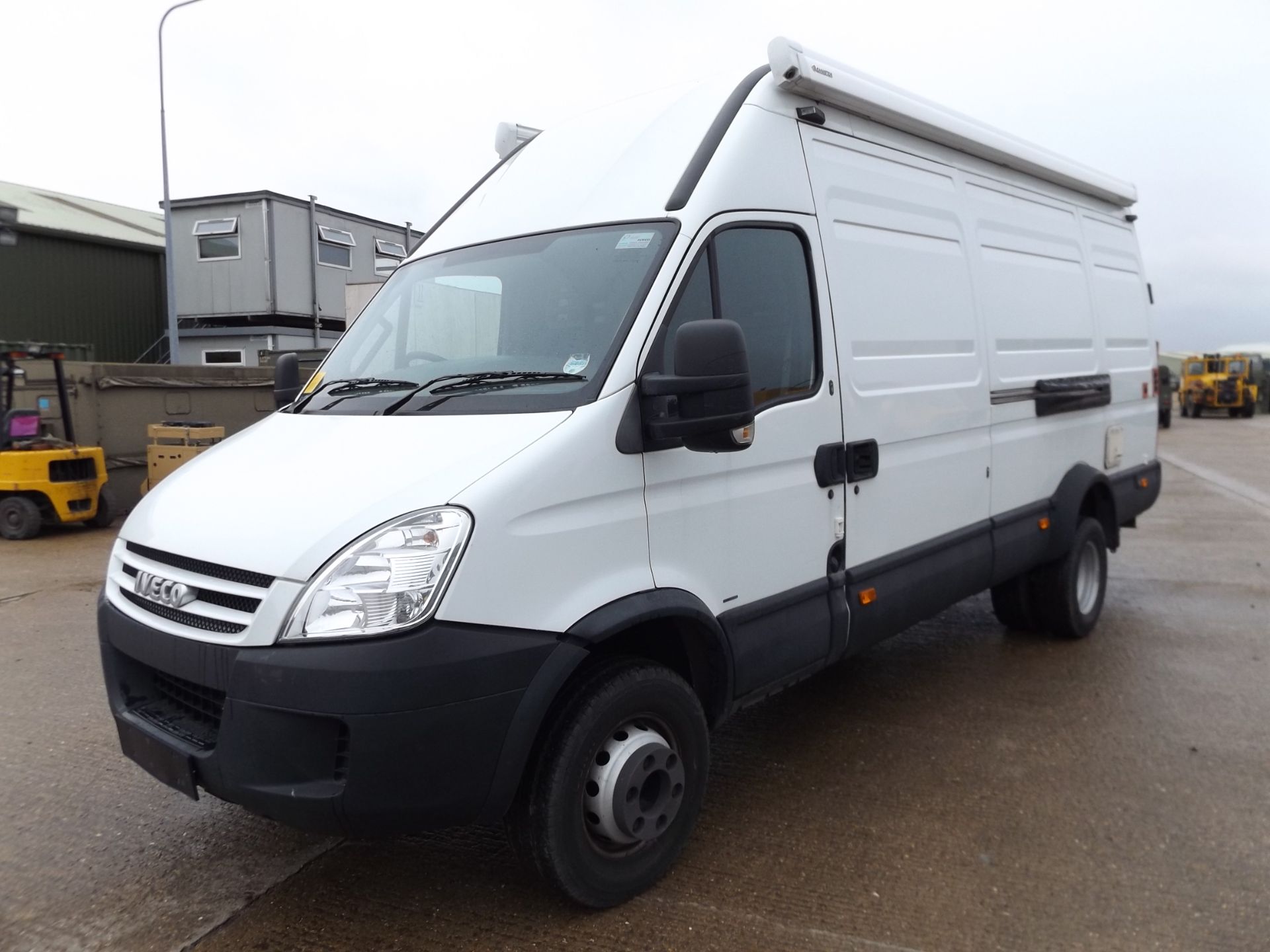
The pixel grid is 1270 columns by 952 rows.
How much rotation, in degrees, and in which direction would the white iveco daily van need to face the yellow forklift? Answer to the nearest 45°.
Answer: approximately 90° to its right

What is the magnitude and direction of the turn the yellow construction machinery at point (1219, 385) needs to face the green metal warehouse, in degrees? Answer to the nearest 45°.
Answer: approximately 45° to its right

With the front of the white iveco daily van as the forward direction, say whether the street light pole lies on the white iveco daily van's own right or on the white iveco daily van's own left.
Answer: on the white iveco daily van's own right

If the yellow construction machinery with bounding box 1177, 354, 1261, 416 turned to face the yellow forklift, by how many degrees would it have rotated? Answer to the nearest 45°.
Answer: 0° — it already faces it

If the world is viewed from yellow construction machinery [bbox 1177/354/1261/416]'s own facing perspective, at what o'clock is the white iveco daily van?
The white iveco daily van is roughly at 12 o'clock from the yellow construction machinery.

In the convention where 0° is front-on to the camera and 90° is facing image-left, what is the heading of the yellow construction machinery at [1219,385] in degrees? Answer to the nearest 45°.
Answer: approximately 0°

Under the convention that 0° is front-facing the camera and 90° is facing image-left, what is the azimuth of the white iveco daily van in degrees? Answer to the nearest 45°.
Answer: approximately 45°

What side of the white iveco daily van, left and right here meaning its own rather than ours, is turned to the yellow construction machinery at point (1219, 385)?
back

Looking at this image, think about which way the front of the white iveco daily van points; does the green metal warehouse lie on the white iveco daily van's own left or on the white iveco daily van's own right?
on the white iveco daily van's own right
